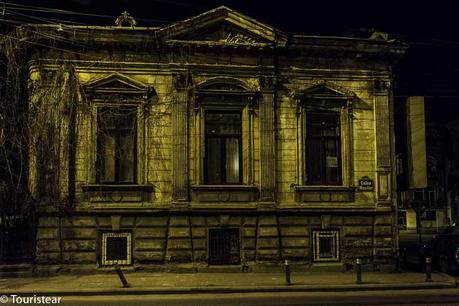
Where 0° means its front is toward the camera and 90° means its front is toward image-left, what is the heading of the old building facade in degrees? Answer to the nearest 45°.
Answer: approximately 0°

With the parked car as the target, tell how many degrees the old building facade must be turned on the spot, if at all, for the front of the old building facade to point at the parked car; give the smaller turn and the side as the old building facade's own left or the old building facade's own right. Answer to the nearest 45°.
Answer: approximately 90° to the old building facade's own left
